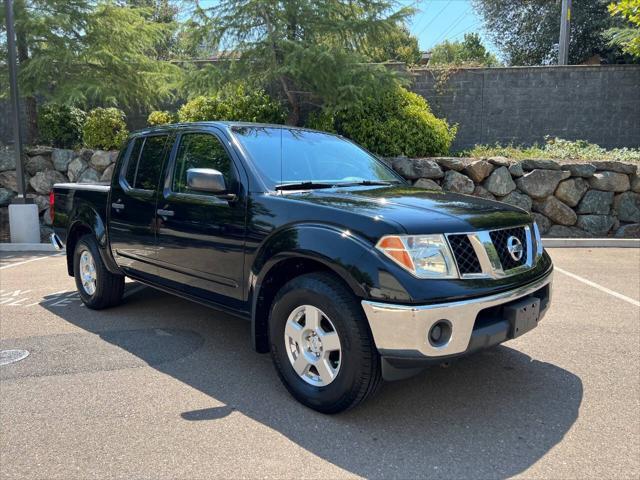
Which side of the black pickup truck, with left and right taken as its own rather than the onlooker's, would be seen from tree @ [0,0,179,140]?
back

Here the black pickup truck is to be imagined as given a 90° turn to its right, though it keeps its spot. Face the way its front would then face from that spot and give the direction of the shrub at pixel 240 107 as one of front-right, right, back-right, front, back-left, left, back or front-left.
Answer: back-right

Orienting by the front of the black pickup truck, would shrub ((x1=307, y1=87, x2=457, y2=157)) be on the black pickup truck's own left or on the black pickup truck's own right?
on the black pickup truck's own left

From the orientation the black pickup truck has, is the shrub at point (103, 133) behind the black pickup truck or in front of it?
behind

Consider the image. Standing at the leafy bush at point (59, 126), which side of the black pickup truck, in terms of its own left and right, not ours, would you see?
back

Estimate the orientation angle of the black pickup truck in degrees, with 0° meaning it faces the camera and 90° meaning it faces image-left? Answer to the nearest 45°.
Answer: approximately 315°
